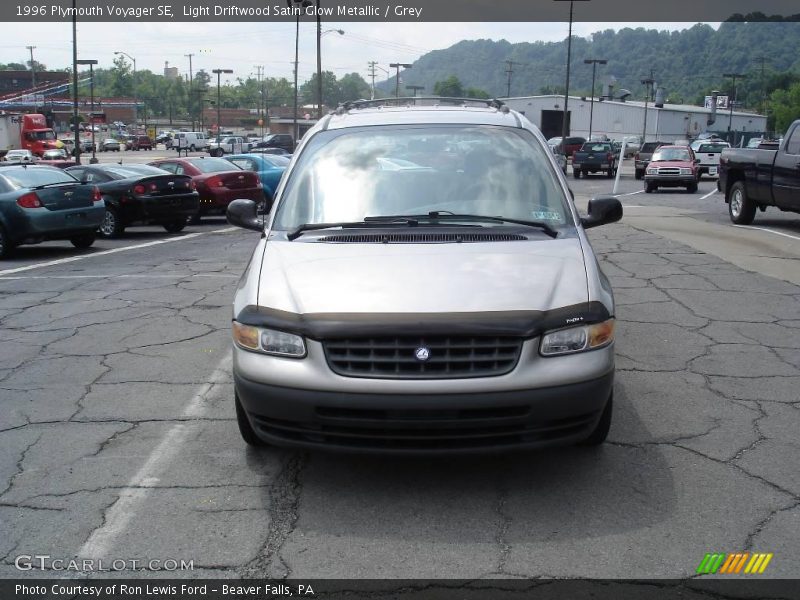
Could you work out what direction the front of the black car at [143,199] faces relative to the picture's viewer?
facing away from the viewer and to the left of the viewer

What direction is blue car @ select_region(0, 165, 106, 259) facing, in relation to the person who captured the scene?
facing away from the viewer and to the left of the viewer

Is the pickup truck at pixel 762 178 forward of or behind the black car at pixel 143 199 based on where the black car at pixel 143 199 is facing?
behind

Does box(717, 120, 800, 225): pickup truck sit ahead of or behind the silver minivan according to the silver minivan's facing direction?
behind

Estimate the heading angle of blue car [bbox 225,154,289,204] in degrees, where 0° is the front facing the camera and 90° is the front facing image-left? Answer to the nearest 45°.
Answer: approximately 135°

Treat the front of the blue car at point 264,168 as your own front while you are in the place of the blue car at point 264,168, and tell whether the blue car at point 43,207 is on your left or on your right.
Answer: on your left

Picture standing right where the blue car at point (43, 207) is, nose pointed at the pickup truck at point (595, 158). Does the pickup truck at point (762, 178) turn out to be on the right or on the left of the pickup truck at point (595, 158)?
right
